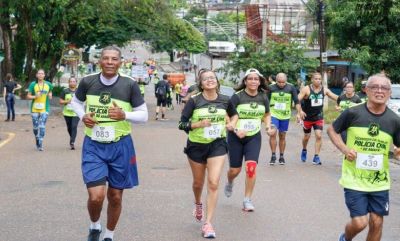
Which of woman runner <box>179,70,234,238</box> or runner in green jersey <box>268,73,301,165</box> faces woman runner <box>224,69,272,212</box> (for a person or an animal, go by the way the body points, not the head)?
the runner in green jersey

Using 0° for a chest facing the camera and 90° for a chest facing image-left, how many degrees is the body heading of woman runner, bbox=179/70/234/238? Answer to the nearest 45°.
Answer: approximately 0°

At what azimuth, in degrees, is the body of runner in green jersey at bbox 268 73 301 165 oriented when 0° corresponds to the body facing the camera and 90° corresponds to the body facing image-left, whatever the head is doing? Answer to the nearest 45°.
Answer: approximately 0°

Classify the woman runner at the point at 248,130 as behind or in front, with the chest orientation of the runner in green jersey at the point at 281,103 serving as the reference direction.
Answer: in front

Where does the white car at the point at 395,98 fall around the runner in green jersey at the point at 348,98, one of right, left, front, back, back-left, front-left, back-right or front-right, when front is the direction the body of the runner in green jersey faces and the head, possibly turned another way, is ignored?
back

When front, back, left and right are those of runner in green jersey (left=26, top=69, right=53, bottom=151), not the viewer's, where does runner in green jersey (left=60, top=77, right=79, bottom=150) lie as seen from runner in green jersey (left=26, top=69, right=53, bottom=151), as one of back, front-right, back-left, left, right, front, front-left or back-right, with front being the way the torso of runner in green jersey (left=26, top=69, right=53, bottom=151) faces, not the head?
left

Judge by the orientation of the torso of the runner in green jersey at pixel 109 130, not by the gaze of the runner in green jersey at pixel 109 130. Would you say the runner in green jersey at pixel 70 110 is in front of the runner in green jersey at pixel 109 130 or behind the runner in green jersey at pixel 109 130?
behind

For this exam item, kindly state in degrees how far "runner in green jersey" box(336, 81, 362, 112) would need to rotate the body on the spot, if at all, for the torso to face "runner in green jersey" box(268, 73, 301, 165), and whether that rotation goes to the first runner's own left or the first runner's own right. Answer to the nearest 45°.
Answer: approximately 90° to the first runner's own right

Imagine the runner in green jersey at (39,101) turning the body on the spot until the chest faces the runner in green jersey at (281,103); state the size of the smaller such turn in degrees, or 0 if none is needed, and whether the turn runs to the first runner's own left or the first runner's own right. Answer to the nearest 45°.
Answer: approximately 45° to the first runner's own left
